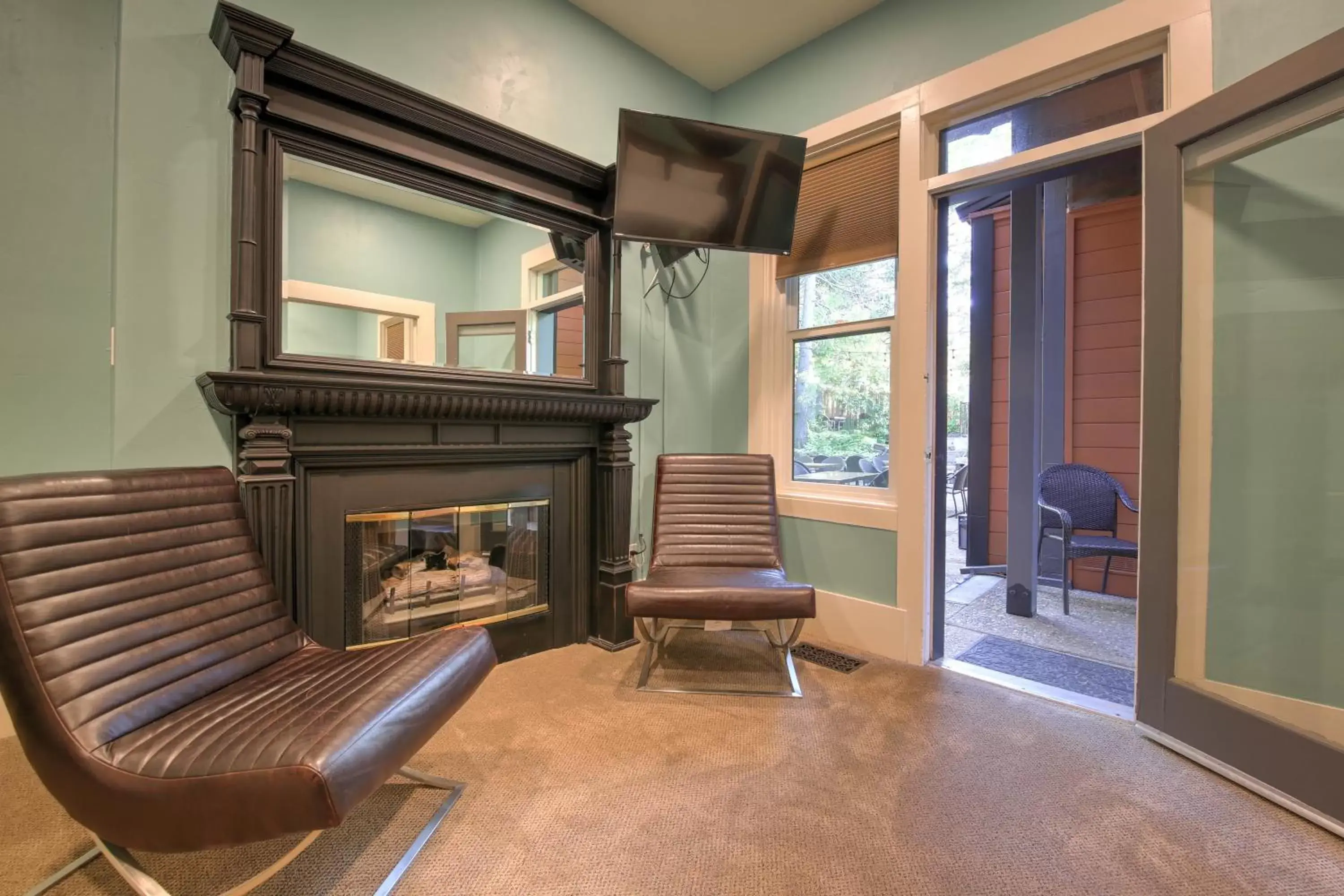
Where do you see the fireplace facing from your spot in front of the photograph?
facing the viewer and to the right of the viewer

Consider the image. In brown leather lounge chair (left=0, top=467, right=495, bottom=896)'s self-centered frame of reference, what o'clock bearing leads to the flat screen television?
The flat screen television is roughly at 10 o'clock from the brown leather lounge chair.

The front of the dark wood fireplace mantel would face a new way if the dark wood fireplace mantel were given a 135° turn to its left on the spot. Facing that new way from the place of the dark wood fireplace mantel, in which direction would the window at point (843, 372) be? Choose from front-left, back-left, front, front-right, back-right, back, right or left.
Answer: right

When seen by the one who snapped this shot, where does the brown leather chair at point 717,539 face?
facing the viewer

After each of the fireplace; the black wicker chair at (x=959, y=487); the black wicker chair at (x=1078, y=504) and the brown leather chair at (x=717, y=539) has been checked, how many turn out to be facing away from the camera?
0

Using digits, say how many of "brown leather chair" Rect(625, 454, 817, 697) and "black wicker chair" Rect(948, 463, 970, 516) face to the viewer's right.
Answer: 0

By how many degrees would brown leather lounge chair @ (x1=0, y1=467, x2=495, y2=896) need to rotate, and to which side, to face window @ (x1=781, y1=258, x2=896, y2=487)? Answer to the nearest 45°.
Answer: approximately 45° to its left

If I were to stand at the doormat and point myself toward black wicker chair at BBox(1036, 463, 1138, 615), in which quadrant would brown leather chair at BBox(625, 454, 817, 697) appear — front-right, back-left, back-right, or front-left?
back-left

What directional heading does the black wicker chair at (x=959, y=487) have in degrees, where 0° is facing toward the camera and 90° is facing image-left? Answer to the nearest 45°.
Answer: approximately 45°
